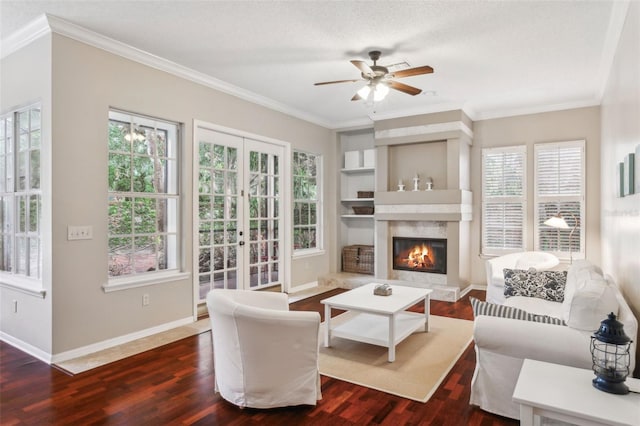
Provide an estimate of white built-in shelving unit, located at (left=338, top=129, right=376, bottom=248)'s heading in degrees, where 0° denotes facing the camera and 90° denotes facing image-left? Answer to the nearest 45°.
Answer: approximately 45°

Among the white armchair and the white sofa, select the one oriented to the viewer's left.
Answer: the white sofa

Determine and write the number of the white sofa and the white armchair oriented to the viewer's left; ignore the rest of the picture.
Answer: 1

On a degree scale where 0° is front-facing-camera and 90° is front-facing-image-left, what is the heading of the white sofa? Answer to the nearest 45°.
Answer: approximately 90°

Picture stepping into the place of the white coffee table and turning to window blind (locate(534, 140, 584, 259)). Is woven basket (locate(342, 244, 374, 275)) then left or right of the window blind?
left

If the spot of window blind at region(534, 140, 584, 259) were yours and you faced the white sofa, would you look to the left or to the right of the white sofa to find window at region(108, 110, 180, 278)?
right

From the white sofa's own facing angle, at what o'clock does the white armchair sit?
The white armchair is roughly at 11 o'clock from the white sofa.

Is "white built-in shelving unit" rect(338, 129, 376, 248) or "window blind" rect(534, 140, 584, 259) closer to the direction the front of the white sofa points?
the white built-in shelving unit

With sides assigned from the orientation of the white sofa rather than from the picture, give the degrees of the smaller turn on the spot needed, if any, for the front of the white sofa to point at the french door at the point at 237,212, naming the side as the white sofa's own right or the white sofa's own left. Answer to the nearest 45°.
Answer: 0° — it already faces it

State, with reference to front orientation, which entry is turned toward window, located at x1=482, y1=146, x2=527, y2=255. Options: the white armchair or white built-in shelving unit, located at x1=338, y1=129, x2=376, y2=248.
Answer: the white armchair

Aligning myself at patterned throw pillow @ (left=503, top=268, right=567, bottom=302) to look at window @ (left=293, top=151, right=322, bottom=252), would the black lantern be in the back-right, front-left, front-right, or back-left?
back-left

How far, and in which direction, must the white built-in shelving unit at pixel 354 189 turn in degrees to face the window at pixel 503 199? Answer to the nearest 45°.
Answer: approximately 135° to its left

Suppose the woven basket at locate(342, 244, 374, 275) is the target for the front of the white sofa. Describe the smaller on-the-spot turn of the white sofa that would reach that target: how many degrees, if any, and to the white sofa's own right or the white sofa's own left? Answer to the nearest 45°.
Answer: approximately 45° to the white sofa's own right

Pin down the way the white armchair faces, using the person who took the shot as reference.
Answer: facing away from the viewer and to the right of the viewer

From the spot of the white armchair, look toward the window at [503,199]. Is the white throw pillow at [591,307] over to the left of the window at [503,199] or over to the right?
right
